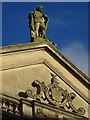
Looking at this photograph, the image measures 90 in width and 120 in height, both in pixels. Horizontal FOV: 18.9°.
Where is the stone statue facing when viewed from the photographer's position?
facing the viewer
